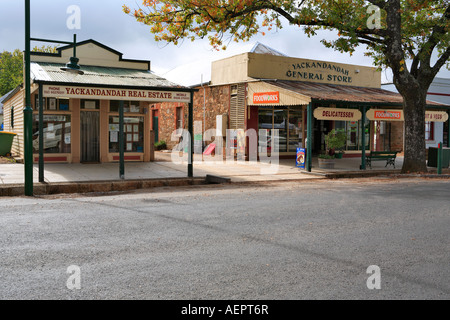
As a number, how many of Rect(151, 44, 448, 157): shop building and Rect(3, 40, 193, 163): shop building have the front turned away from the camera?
0

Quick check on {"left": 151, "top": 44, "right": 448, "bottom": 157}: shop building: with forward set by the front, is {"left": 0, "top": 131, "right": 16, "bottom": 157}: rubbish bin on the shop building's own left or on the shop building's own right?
on the shop building's own right

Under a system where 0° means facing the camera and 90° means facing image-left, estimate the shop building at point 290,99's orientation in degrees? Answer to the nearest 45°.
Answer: approximately 315°

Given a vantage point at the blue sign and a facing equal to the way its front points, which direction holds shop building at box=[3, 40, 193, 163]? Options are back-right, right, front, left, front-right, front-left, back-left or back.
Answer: front-right

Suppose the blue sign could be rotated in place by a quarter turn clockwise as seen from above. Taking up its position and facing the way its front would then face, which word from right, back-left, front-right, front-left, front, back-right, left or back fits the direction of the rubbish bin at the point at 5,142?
front-left

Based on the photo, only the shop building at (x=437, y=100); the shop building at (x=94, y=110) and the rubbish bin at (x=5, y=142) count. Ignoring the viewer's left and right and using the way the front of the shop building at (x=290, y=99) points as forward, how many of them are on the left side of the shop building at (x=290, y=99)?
1

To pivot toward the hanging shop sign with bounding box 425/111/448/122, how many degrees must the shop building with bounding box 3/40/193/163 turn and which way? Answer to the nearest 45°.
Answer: approximately 90° to its left

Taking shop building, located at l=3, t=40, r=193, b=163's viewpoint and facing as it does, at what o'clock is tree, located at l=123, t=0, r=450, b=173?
The tree is roughly at 10 o'clock from the shop building.

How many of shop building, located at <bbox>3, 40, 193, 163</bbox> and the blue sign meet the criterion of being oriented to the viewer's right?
0

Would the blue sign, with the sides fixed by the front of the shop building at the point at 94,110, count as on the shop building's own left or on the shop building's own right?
on the shop building's own left

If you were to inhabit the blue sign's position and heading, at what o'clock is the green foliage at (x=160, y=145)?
The green foliage is roughly at 3 o'clock from the blue sign.

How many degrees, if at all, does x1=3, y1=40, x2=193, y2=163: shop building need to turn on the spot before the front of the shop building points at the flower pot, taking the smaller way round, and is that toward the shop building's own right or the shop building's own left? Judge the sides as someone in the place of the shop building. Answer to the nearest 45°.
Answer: approximately 90° to the shop building's own left

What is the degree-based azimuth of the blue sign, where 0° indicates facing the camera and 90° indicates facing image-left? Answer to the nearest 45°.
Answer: approximately 45°

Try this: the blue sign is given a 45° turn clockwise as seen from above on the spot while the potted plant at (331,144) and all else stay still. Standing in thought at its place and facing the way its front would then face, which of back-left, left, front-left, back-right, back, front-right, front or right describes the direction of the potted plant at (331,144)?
back
